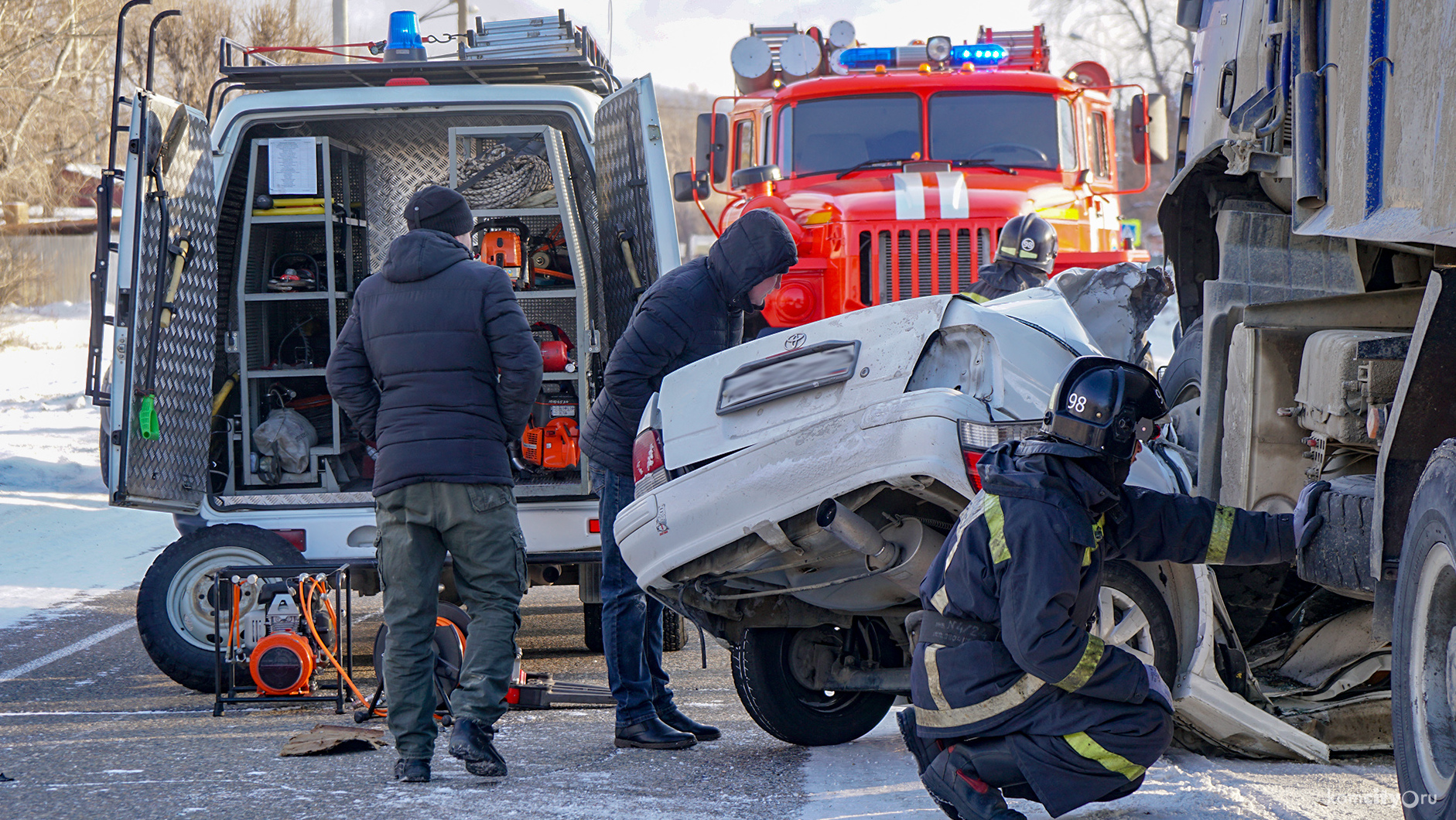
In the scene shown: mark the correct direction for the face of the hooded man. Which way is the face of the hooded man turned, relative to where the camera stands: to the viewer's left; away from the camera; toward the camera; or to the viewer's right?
to the viewer's right

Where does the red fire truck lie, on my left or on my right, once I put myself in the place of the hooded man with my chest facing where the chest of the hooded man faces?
on my left

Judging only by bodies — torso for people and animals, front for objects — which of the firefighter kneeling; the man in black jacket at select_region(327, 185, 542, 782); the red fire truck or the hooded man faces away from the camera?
the man in black jacket

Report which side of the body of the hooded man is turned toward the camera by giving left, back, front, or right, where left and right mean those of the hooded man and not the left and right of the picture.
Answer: right

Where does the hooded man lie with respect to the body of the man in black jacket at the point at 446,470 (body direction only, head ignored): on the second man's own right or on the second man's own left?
on the second man's own right

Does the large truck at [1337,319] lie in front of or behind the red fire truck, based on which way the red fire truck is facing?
in front

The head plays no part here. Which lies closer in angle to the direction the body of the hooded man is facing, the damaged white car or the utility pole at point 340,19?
the damaged white car

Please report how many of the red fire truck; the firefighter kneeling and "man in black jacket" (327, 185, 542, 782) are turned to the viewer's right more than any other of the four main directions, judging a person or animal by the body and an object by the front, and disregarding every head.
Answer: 1

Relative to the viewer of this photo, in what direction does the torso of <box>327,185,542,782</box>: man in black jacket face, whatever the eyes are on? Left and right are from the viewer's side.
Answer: facing away from the viewer

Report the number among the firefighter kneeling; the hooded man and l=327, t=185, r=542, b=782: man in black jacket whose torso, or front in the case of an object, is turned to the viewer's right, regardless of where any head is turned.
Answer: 2

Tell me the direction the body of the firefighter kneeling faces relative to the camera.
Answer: to the viewer's right

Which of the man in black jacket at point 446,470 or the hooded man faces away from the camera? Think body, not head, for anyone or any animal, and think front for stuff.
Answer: the man in black jacket
